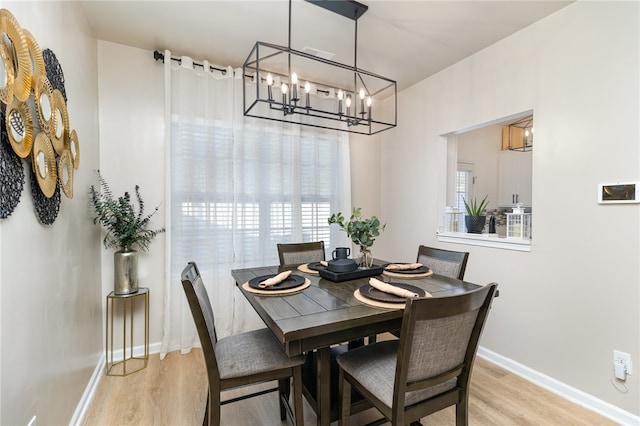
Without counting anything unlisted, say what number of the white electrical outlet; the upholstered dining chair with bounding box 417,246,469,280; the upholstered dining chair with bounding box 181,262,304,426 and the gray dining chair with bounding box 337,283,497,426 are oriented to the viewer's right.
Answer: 1

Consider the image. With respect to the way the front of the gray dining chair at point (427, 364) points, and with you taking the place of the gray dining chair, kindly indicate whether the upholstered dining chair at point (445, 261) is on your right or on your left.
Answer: on your right

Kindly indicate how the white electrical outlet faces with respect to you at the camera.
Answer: facing the viewer and to the left of the viewer

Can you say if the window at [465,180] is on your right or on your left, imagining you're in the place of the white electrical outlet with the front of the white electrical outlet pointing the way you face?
on your right

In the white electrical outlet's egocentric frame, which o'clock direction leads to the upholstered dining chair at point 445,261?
The upholstered dining chair is roughly at 1 o'clock from the white electrical outlet.

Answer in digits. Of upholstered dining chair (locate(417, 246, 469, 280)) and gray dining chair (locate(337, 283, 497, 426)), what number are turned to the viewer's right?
0

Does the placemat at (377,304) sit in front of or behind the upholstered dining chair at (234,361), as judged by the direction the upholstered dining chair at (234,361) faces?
in front

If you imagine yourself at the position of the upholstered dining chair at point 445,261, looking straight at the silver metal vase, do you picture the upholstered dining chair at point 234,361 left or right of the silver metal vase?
left

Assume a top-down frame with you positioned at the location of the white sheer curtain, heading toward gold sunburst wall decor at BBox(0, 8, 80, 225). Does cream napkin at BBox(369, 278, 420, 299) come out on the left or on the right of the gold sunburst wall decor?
left

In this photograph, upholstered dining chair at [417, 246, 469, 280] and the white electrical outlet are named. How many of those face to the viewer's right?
0

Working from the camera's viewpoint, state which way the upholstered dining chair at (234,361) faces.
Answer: facing to the right of the viewer

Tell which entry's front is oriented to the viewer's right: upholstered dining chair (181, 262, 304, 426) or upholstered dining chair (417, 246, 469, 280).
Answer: upholstered dining chair (181, 262, 304, 426)

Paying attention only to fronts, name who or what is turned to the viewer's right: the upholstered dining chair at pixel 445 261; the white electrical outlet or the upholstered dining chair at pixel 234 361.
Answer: the upholstered dining chair at pixel 234 361

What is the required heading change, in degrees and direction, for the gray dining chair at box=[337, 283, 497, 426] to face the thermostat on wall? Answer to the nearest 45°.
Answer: approximately 90° to its right

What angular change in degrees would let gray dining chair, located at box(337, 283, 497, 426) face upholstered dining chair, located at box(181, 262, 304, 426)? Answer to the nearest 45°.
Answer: approximately 45° to its left

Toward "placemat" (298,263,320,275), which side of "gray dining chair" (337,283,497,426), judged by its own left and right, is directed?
front

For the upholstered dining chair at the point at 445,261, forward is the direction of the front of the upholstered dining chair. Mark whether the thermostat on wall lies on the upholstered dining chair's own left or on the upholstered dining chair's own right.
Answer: on the upholstered dining chair's own left

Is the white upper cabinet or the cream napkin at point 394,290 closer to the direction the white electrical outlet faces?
the cream napkin

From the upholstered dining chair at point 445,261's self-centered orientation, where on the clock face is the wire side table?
The wire side table is roughly at 1 o'clock from the upholstered dining chair.
